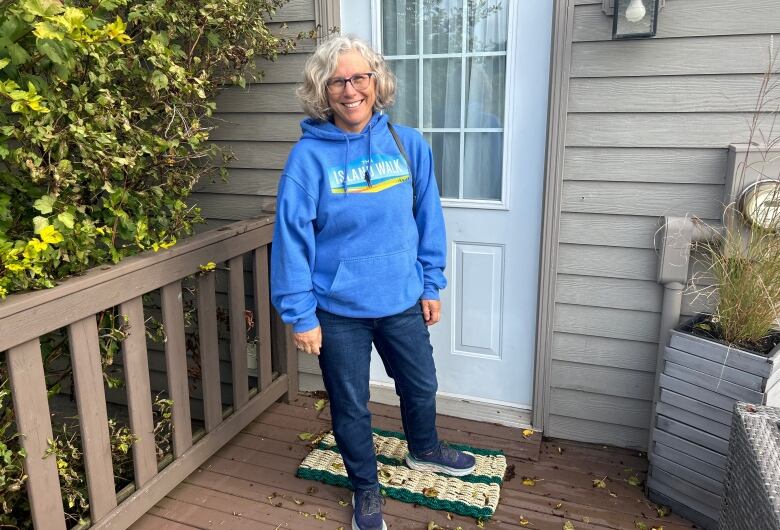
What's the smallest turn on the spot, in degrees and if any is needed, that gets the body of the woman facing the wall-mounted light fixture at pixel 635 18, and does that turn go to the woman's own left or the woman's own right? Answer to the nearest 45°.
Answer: approximately 90° to the woman's own left

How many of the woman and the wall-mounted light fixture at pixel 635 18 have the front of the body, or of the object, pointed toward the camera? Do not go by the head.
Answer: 2

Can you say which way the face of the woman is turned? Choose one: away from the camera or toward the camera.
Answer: toward the camera

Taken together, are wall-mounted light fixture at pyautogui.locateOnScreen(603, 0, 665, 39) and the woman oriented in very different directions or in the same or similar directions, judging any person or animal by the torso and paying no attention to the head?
same or similar directions

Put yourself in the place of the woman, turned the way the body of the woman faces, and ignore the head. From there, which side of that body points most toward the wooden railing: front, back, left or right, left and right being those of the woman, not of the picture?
right

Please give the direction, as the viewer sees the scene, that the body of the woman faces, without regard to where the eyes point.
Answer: toward the camera

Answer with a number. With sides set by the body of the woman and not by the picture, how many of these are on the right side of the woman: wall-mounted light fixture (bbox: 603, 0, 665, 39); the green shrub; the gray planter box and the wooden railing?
2

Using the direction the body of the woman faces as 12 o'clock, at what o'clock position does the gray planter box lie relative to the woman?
The gray planter box is roughly at 9 o'clock from the woman.
